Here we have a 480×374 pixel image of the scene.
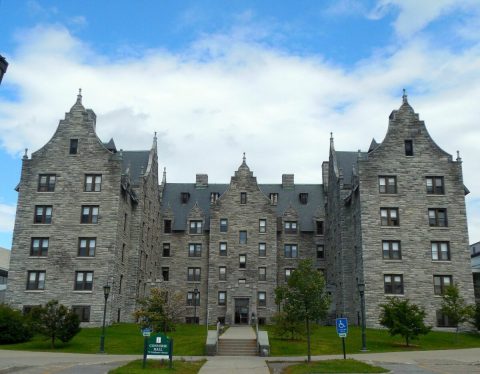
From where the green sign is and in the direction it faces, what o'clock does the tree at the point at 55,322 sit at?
The tree is roughly at 5 o'clock from the green sign.

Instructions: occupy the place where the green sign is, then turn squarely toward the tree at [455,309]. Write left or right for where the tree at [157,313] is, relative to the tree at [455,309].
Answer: left

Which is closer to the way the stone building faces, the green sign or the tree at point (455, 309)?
the green sign

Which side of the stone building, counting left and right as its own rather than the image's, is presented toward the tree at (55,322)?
front

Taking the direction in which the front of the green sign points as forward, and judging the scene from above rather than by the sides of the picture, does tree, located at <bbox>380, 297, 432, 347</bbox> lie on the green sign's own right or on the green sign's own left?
on the green sign's own left

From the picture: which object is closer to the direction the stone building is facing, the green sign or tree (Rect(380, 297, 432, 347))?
the green sign

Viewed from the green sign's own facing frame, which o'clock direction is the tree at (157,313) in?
The tree is roughly at 6 o'clock from the green sign.

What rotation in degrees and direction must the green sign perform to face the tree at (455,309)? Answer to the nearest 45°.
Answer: approximately 135° to its left

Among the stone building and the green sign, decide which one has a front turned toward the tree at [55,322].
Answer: the stone building

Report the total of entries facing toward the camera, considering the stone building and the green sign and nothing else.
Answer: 2

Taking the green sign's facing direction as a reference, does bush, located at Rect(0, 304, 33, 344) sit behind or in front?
behind

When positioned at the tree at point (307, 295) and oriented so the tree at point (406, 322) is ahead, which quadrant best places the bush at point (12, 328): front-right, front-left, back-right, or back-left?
back-left
